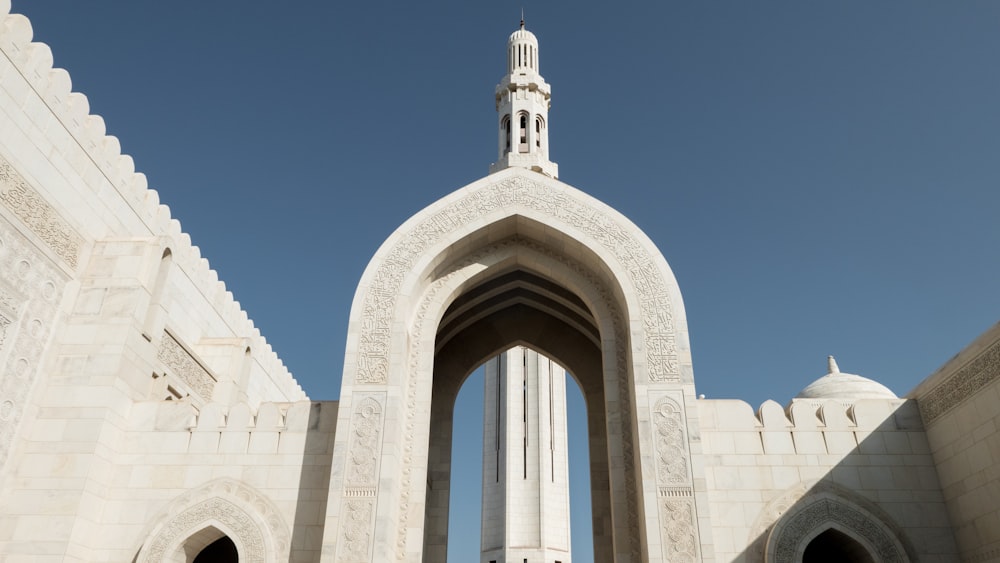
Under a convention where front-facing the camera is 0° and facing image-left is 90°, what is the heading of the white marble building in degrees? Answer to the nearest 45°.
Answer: approximately 0°

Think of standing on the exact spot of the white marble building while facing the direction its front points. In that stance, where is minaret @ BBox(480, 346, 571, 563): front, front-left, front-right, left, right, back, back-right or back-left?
back
